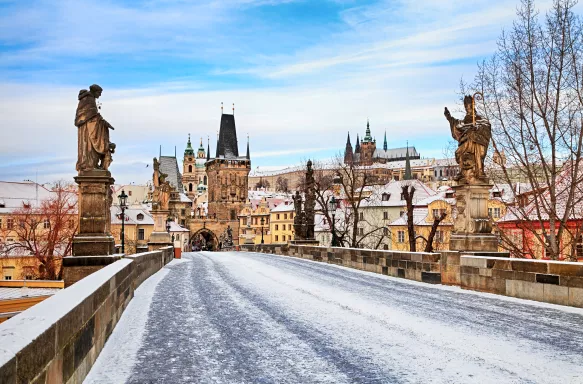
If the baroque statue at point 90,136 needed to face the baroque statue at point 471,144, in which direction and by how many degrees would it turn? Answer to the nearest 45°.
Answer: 0° — it already faces it

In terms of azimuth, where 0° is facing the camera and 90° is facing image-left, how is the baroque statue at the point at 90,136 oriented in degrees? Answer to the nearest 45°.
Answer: approximately 270°

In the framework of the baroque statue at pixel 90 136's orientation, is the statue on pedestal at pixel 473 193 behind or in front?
in front

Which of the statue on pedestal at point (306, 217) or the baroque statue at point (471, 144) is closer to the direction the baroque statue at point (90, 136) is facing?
the baroque statue
